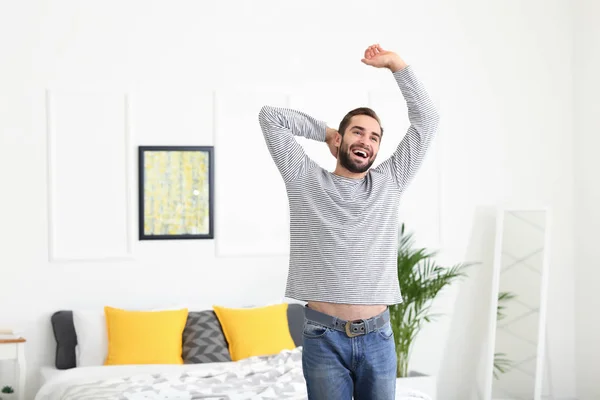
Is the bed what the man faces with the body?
no

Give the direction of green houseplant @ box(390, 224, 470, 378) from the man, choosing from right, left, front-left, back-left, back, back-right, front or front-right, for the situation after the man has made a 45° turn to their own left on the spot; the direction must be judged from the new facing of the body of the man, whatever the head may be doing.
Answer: back-left

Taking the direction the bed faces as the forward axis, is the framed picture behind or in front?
behind

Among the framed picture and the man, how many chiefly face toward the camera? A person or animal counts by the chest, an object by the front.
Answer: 2

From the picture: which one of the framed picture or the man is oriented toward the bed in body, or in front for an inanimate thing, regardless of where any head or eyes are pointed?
the framed picture

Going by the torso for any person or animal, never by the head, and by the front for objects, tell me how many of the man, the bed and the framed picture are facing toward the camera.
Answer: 3

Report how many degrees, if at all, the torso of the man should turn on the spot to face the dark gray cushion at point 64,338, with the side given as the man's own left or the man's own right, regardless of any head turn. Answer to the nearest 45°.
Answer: approximately 135° to the man's own right

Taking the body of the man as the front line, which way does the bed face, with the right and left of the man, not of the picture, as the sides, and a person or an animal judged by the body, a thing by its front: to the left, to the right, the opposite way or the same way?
the same way

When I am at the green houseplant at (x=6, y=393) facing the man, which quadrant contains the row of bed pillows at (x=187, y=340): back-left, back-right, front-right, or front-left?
front-left

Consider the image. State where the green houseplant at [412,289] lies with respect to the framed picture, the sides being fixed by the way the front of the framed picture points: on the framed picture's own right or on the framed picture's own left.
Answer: on the framed picture's own left

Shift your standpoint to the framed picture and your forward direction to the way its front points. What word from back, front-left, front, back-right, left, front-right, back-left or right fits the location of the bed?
front

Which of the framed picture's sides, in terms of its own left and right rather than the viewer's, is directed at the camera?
front

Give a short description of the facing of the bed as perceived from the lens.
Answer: facing the viewer

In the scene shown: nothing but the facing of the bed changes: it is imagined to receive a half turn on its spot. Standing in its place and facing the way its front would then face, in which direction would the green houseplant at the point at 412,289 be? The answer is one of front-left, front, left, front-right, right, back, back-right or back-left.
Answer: front-right

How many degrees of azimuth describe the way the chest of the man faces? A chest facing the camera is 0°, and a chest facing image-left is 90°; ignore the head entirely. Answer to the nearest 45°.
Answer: approximately 0°

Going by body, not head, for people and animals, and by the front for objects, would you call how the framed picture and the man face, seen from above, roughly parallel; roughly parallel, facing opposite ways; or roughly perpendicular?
roughly parallel

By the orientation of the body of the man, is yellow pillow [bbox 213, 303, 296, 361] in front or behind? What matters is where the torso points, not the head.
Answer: behind

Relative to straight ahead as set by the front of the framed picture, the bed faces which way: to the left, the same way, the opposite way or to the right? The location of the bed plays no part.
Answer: the same way
